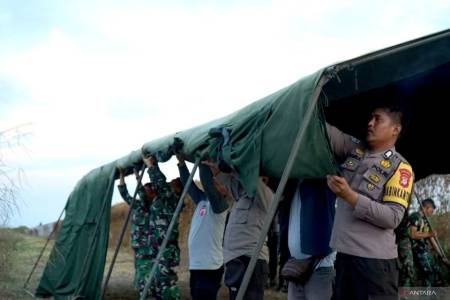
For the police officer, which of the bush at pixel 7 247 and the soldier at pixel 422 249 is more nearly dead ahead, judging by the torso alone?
the bush

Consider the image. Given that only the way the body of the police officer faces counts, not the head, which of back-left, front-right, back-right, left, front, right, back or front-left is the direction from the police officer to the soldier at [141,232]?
right

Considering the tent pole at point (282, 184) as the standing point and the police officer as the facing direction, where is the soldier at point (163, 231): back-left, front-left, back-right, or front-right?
back-left

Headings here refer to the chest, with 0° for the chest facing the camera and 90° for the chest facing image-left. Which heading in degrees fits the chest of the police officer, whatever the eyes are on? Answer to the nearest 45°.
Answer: approximately 45°

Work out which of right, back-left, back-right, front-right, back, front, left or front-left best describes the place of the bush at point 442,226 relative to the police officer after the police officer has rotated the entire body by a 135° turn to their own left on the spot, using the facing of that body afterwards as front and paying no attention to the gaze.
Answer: left

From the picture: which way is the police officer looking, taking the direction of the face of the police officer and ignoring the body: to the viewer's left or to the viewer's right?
to the viewer's left

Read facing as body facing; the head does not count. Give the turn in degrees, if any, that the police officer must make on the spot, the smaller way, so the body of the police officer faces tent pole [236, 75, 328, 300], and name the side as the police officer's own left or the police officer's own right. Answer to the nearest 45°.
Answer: approximately 45° to the police officer's own right

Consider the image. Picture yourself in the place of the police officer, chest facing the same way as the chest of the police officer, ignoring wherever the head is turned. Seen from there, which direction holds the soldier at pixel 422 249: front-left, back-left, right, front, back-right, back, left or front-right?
back-right

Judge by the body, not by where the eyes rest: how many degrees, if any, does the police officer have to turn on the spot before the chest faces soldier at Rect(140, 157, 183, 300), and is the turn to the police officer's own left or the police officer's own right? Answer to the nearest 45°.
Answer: approximately 90° to the police officer's own right
